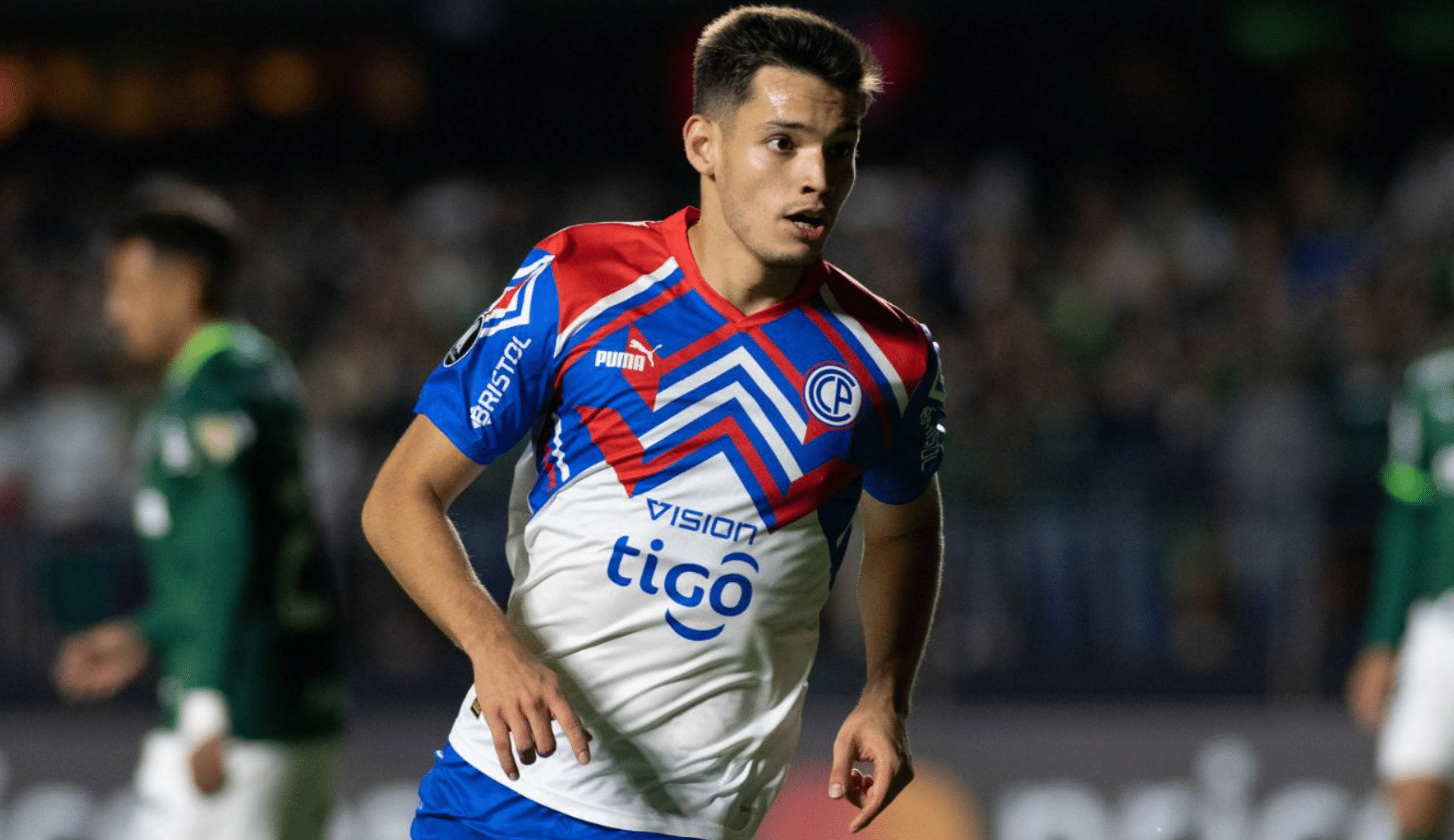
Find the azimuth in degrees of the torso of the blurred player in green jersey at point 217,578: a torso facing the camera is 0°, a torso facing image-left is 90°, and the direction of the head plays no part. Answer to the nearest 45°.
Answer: approximately 90°

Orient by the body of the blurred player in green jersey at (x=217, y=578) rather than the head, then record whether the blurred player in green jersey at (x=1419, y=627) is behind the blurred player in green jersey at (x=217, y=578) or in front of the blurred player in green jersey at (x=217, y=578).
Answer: behind

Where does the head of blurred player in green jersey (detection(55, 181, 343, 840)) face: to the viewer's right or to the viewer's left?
to the viewer's left

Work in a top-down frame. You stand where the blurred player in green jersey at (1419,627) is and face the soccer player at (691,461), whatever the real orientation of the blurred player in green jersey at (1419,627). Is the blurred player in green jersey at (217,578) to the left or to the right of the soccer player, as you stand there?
right

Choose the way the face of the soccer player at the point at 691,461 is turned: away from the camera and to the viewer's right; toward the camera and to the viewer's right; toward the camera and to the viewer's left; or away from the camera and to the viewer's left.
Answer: toward the camera and to the viewer's right

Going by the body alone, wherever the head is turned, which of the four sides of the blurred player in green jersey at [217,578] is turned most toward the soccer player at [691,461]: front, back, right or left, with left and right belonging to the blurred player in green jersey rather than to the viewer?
left
